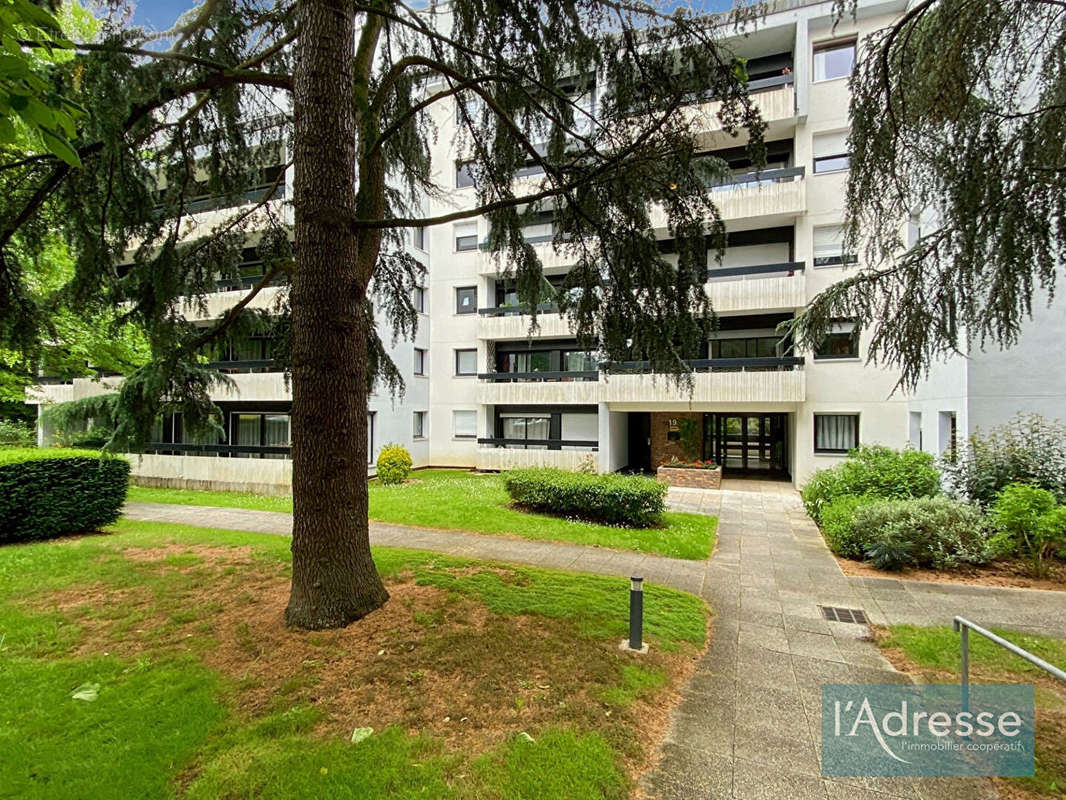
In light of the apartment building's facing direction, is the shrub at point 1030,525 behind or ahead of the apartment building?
ahead

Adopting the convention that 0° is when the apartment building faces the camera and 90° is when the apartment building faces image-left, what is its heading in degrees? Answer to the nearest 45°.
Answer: approximately 0°

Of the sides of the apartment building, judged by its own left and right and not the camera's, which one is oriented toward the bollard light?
front

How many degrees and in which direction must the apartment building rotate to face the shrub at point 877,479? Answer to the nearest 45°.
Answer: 0° — it already faces it

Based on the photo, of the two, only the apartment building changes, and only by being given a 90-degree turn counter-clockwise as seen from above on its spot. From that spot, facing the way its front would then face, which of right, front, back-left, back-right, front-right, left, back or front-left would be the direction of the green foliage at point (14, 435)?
back

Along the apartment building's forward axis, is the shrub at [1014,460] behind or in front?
in front

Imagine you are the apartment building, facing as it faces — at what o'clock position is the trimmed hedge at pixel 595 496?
The trimmed hedge is roughly at 1 o'clock from the apartment building.

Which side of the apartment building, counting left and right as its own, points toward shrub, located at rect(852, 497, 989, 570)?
front
